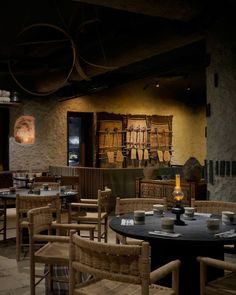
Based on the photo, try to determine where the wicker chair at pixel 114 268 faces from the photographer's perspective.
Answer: facing away from the viewer and to the right of the viewer

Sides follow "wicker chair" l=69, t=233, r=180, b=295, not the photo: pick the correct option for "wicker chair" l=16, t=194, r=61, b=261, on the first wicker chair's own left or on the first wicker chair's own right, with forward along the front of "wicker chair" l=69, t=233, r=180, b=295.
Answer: on the first wicker chair's own left

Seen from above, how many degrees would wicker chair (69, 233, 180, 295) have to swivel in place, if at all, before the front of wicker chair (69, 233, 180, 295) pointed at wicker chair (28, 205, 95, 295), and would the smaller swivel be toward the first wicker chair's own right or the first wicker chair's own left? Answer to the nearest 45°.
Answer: approximately 90° to the first wicker chair's own left

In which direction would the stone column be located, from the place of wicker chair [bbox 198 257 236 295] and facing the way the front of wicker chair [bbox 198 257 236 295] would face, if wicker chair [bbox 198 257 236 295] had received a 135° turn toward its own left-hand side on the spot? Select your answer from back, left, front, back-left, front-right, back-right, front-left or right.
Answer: back

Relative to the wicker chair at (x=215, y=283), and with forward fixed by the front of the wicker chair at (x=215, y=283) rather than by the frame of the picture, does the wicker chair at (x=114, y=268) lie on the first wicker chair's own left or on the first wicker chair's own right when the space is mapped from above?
on the first wicker chair's own left

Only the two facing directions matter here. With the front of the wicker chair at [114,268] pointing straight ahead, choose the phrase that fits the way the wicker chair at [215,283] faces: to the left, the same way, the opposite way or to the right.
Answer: to the left

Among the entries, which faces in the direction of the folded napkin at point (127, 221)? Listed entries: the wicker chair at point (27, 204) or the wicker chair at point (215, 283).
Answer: the wicker chair at point (215, 283)

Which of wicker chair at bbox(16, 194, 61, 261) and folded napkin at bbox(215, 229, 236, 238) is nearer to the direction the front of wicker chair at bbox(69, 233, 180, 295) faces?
the folded napkin

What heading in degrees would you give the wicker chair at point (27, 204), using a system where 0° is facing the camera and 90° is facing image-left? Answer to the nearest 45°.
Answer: approximately 180°

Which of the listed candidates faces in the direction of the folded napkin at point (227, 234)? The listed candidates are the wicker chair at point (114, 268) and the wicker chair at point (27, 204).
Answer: the wicker chair at point (114, 268)

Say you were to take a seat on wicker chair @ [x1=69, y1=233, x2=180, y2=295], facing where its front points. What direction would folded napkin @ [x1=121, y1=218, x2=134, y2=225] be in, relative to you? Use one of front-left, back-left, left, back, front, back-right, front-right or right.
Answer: front-left

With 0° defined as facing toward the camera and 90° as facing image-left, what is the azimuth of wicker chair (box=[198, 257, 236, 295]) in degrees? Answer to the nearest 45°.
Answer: approximately 135°

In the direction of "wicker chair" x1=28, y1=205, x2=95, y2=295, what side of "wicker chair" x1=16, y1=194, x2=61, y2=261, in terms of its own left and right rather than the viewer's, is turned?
back

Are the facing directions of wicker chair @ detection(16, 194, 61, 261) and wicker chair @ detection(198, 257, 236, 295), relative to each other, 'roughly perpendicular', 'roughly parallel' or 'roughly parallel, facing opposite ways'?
roughly parallel

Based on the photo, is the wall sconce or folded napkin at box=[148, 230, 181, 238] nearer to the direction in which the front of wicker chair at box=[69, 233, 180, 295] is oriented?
the folded napkin
